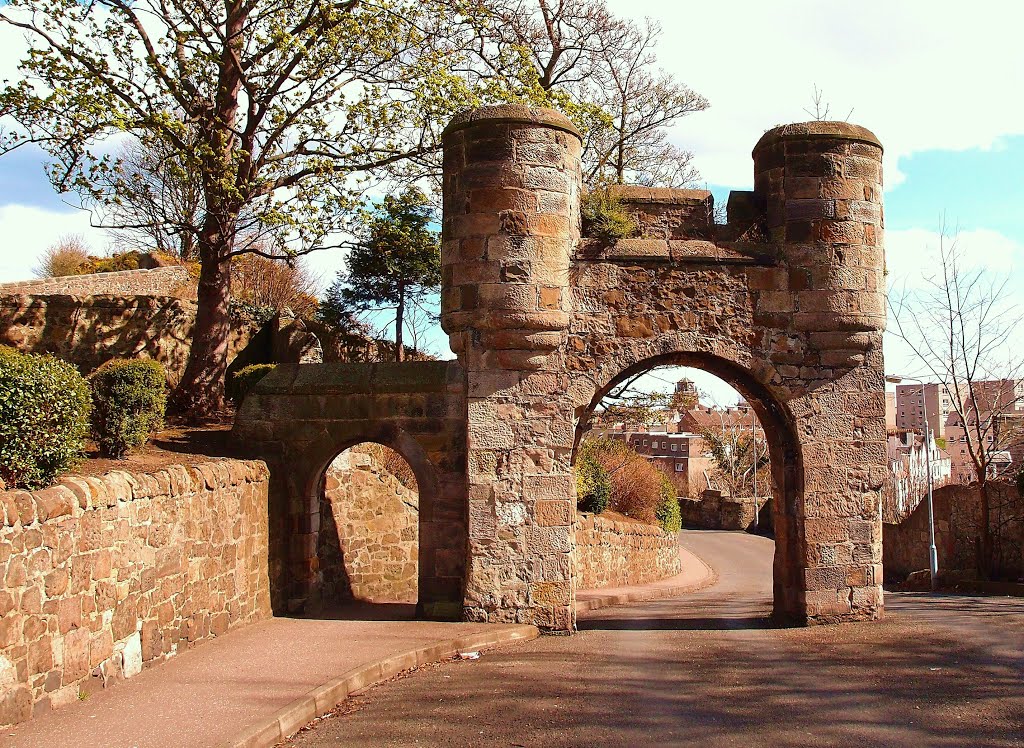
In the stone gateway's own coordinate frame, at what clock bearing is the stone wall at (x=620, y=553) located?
The stone wall is roughly at 6 o'clock from the stone gateway.

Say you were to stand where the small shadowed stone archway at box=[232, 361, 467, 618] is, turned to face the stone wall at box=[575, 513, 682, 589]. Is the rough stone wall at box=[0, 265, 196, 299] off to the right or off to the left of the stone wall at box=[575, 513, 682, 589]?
left

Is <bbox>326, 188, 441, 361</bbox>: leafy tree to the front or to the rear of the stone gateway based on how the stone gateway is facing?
to the rear

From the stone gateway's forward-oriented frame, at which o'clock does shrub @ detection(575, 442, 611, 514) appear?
The shrub is roughly at 6 o'clock from the stone gateway.

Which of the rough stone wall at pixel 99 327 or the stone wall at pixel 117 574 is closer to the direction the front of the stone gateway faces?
the stone wall

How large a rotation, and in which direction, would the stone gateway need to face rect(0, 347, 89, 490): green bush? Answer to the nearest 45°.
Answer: approximately 45° to its right

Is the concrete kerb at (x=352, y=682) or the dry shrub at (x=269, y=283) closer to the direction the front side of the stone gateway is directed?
the concrete kerb

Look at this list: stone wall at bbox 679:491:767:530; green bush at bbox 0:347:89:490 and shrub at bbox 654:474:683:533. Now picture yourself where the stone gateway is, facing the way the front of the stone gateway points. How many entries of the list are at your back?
2

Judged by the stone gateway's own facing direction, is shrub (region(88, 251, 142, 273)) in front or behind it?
behind

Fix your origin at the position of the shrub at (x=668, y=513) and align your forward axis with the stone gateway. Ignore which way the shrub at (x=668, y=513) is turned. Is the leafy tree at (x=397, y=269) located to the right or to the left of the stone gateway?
right

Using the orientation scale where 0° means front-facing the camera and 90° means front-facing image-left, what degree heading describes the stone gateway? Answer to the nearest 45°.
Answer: approximately 0°
